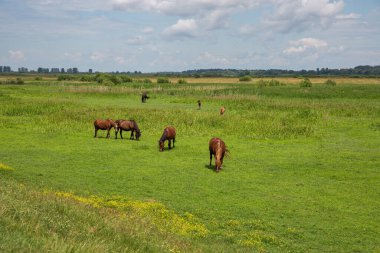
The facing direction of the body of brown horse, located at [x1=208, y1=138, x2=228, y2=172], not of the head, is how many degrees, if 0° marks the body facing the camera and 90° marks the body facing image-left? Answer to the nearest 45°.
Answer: approximately 0°
